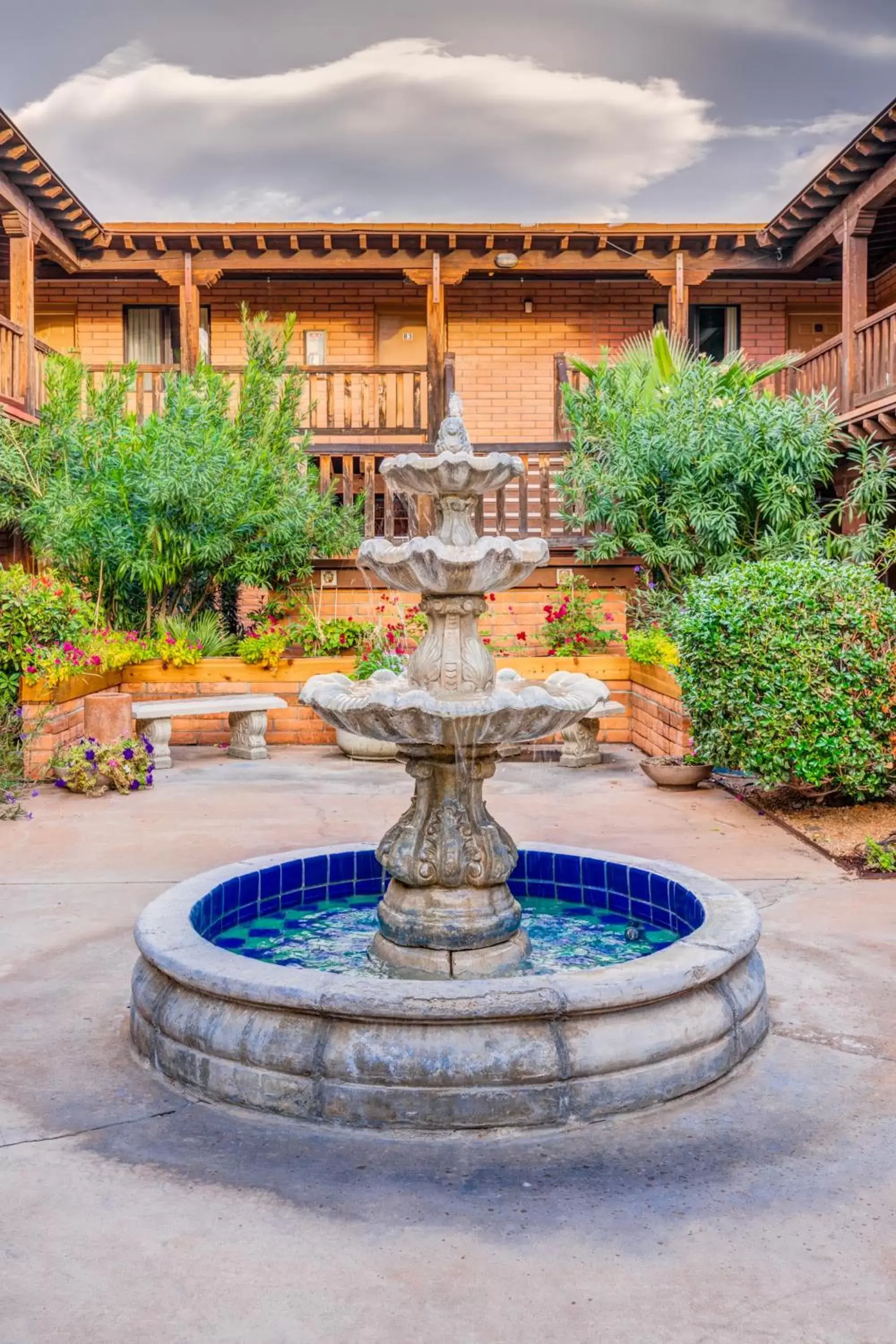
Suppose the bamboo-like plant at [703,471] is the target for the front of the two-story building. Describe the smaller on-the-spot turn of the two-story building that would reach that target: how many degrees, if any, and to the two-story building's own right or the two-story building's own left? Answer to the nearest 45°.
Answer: approximately 45° to the two-story building's own left

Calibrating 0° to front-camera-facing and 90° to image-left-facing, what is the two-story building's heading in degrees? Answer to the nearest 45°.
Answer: approximately 0°

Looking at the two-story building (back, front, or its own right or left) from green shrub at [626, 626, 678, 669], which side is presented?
front

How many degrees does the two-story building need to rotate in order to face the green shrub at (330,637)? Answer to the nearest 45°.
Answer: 0° — it already faces it

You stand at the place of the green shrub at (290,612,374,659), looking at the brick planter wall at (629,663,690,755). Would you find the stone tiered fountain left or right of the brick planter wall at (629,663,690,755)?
right

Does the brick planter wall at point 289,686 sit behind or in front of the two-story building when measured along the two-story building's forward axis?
in front

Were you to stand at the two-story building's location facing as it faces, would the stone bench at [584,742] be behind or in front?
in front

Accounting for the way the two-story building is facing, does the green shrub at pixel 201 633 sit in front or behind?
in front

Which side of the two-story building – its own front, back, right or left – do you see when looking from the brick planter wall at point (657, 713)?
front
